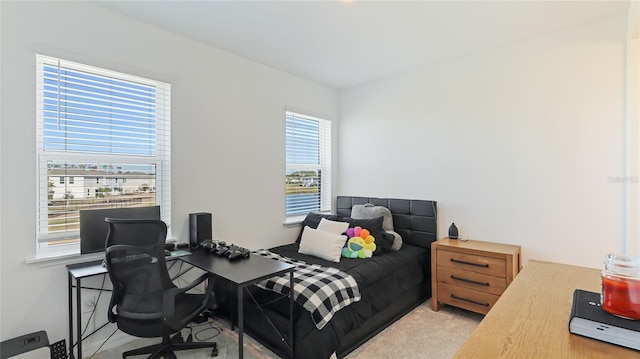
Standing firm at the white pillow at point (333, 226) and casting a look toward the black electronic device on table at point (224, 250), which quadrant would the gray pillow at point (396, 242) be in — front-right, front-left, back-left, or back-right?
back-left

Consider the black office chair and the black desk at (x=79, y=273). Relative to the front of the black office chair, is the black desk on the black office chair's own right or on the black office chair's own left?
on the black office chair's own left

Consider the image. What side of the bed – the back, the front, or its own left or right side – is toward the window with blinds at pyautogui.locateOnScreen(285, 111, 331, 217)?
right

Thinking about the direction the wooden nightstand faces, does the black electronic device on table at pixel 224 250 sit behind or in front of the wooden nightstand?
in front

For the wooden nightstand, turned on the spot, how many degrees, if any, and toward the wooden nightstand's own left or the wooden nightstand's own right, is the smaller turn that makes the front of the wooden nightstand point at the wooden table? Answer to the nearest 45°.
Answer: approximately 45° to the wooden nightstand's own left

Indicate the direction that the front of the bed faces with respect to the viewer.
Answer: facing the viewer and to the left of the viewer

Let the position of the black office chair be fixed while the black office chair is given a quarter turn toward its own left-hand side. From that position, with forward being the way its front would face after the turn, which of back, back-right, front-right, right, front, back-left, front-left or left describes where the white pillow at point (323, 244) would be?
back-right

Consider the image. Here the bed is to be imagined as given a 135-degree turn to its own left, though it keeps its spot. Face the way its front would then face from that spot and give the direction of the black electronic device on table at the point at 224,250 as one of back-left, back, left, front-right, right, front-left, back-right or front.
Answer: back

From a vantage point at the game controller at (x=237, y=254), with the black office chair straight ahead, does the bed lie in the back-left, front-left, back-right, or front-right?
back-left

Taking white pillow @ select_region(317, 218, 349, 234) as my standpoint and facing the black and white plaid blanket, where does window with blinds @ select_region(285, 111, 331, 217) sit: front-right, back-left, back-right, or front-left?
back-right

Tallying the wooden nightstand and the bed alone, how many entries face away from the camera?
0

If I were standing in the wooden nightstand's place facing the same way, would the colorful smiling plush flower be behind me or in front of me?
in front

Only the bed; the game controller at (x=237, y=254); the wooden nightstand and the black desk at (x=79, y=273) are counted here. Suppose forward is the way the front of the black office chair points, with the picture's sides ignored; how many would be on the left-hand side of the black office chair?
1

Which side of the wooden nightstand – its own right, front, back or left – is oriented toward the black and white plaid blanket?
front

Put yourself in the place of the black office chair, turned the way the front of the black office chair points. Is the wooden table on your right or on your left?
on your right
